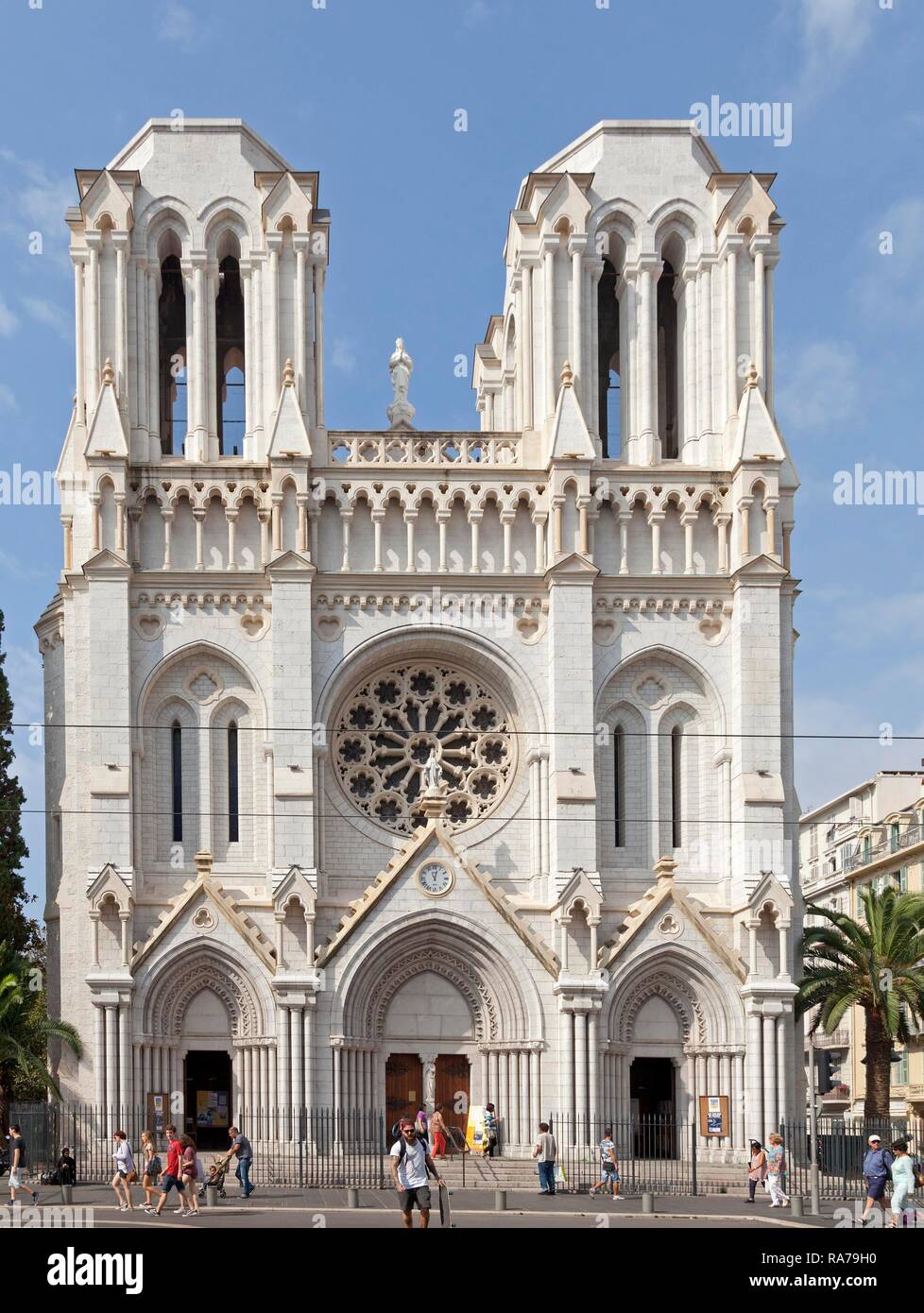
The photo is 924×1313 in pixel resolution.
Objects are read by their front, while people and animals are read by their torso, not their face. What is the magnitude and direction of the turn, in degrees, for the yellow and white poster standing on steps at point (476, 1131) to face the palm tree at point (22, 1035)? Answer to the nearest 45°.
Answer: approximately 90° to its right

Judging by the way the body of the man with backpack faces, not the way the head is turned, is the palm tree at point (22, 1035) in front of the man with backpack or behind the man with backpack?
behind

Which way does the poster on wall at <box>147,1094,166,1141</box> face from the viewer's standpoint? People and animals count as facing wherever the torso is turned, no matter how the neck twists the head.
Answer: toward the camera

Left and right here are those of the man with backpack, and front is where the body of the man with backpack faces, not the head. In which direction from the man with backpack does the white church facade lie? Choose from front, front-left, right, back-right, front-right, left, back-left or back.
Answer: back

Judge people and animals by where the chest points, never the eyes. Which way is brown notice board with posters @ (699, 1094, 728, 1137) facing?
toward the camera

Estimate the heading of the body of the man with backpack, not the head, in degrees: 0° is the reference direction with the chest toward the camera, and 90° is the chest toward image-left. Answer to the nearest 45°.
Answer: approximately 0°
